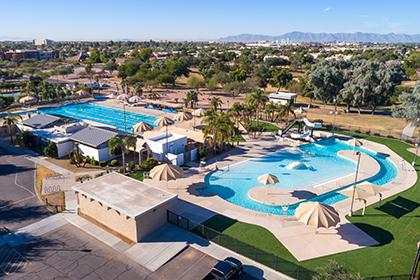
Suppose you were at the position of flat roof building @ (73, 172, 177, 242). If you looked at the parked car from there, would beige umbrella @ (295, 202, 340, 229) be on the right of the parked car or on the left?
left

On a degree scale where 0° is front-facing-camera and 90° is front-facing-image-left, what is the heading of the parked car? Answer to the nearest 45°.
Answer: approximately 225°

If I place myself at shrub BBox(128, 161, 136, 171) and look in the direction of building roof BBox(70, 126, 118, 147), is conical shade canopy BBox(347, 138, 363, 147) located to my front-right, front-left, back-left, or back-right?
back-right

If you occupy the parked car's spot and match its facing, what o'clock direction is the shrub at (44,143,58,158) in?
The shrub is roughly at 9 o'clock from the parked car.

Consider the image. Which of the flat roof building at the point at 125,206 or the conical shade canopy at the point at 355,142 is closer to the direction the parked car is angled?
the conical shade canopy

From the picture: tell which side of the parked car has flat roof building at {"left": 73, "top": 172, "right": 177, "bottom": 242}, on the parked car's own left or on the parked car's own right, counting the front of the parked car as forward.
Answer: on the parked car's own left

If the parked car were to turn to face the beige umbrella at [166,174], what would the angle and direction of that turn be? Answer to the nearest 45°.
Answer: approximately 90° to its left

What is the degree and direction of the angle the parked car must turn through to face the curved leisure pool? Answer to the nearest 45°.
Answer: approximately 45° to its left

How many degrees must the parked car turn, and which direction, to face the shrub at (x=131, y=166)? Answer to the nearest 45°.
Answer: approximately 90° to its left
